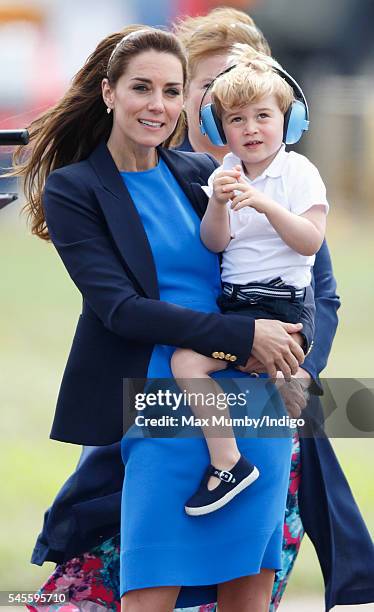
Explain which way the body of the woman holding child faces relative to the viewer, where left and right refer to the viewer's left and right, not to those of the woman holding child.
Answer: facing the viewer and to the right of the viewer
